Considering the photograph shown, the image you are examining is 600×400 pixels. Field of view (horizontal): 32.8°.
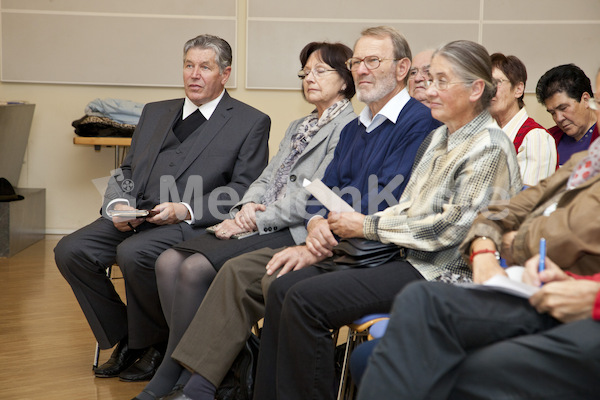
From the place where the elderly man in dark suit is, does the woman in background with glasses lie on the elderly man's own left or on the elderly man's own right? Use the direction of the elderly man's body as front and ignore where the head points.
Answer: on the elderly man's own left

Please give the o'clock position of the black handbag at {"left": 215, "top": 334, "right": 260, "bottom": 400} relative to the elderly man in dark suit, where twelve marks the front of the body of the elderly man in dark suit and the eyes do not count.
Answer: The black handbag is roughly at 10 o'clock from the elderly man in dark suit.

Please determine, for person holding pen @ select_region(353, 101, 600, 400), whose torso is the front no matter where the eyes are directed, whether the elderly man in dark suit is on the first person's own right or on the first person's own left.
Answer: on the first person's own right

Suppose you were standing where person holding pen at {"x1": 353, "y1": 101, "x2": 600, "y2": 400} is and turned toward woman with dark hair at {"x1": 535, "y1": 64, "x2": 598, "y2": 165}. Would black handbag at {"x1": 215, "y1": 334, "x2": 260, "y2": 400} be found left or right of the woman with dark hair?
left

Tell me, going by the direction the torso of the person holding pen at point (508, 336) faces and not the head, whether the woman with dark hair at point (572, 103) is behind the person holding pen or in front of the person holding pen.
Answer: behind

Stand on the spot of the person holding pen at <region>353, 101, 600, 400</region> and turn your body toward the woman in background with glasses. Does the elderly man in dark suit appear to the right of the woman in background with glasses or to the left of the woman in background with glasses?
left

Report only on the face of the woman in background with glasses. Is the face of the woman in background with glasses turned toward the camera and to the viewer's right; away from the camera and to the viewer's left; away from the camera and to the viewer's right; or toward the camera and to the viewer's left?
toward the camera and to the viewer's left

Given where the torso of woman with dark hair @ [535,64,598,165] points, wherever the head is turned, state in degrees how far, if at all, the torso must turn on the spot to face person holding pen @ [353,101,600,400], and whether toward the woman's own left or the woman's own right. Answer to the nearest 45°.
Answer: approximately 45° to the woman's own left

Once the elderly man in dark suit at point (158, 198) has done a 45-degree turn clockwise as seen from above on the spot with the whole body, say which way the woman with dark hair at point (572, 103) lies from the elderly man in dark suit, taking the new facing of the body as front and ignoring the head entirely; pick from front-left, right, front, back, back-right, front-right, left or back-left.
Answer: back

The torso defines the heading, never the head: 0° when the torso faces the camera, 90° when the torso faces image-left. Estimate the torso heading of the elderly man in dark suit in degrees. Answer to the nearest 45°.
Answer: approximately 45°

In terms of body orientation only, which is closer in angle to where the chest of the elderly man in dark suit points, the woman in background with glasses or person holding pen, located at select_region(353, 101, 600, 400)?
the person holding pen
